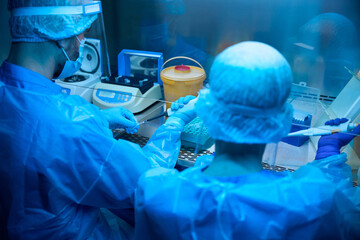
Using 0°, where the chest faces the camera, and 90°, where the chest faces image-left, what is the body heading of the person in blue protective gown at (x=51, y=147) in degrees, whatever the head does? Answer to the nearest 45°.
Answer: approximately 225°

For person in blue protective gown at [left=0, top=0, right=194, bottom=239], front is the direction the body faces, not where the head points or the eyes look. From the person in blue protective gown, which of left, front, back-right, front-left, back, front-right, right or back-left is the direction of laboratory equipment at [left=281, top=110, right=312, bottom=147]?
front-right

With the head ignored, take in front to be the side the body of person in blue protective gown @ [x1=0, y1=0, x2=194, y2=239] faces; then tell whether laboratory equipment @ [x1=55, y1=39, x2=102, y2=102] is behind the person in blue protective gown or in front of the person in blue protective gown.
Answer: in front

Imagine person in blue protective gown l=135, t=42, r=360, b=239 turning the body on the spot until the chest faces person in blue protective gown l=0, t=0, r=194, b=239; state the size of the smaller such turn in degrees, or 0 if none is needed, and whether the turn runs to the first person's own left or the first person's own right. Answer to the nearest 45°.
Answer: approximately 90° to the first person's own left

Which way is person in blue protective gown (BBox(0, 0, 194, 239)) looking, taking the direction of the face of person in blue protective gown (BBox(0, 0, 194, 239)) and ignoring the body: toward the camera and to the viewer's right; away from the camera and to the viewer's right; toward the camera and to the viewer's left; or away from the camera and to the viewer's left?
away from the camera and to the viewer's right

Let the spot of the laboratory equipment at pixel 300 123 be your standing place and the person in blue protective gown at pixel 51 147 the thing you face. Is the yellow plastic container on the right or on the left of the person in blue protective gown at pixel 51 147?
right

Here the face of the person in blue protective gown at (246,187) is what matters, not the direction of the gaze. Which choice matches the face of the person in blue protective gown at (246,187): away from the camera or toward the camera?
away from the camera

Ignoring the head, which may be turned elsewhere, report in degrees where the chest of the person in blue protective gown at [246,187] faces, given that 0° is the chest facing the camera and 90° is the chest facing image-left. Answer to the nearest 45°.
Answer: approximately 180°

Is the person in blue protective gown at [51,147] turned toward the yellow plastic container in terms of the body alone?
yes
